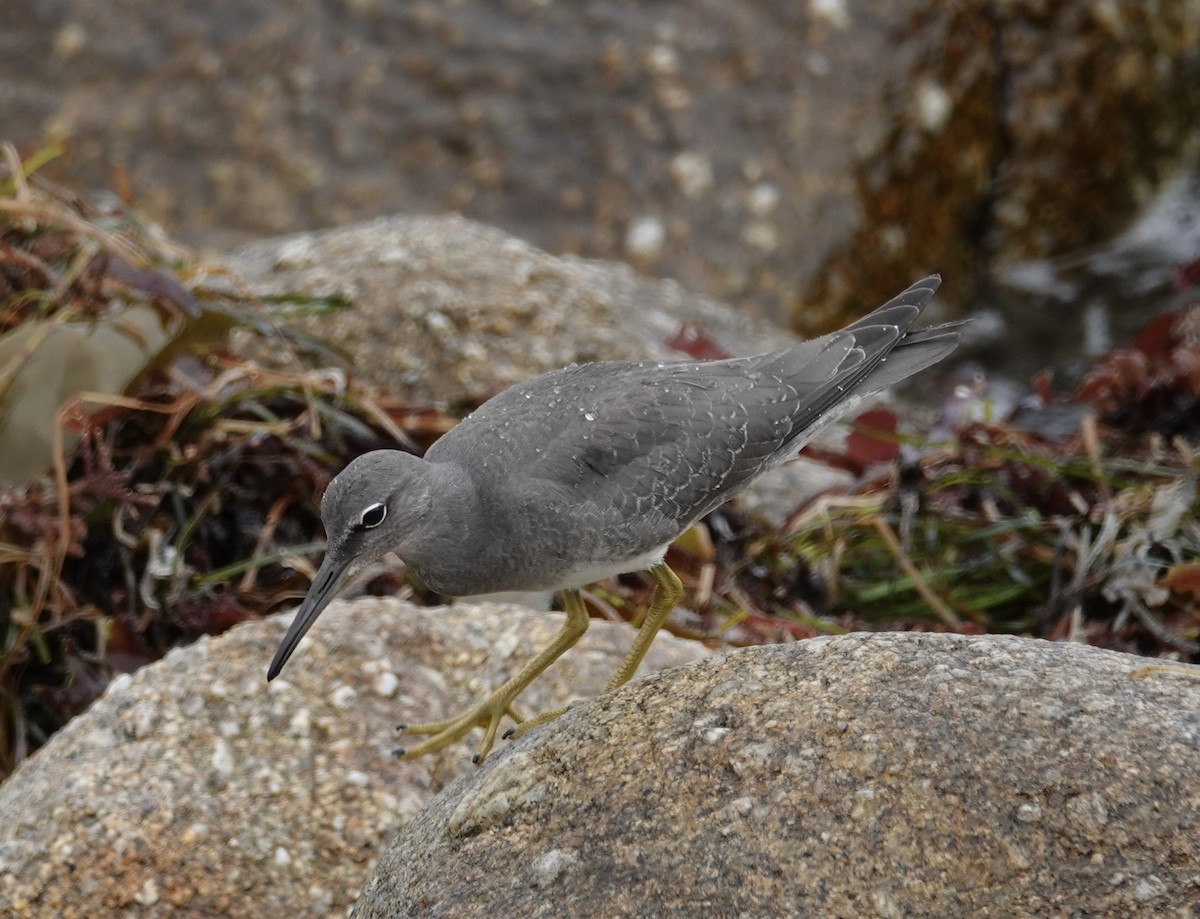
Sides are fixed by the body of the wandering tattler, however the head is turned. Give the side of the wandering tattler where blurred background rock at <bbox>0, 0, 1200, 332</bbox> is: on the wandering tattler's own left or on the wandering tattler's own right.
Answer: on the wandering tattler's own right

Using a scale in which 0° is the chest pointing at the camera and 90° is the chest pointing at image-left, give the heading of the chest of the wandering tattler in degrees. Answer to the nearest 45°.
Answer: approximately 90°
